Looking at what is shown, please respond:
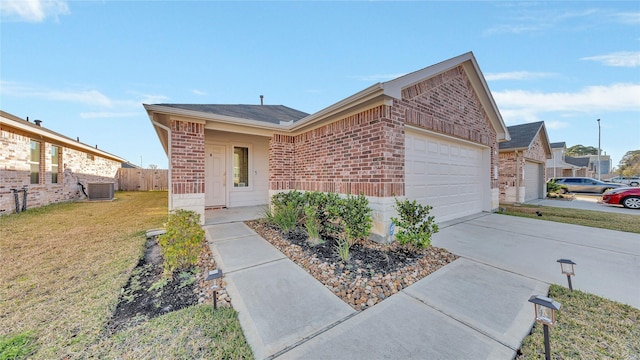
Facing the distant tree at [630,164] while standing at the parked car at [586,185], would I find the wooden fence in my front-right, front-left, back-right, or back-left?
back-left

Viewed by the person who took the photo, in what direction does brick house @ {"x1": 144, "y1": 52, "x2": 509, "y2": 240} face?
facing the viewer and to the right of the viewer

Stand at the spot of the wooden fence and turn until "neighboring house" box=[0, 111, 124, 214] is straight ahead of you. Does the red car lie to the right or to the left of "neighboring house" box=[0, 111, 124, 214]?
left

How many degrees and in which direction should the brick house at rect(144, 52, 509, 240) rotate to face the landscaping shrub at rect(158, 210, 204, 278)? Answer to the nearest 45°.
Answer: approximately 90° to its right

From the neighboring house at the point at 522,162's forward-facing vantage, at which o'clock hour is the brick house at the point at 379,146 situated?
The brick house is roughly at 2 o'clock from the neighboring house.

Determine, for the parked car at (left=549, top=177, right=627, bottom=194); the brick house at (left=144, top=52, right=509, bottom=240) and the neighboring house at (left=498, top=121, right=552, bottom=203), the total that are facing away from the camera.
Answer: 0

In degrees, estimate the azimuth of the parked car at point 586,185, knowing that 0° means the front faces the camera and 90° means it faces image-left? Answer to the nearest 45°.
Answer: approximately 270°

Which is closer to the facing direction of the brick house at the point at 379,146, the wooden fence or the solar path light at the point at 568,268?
the solar path light

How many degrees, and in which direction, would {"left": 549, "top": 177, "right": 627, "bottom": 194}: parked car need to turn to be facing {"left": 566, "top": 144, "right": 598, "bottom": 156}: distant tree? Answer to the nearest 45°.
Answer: approximately 90° to its left

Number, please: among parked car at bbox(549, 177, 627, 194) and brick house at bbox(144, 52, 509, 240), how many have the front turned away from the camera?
0

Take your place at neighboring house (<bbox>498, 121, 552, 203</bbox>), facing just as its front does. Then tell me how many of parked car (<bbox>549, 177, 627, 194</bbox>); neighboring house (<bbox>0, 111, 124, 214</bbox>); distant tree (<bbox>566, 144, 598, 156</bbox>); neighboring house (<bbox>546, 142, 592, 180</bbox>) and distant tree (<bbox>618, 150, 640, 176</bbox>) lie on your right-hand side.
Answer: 1
